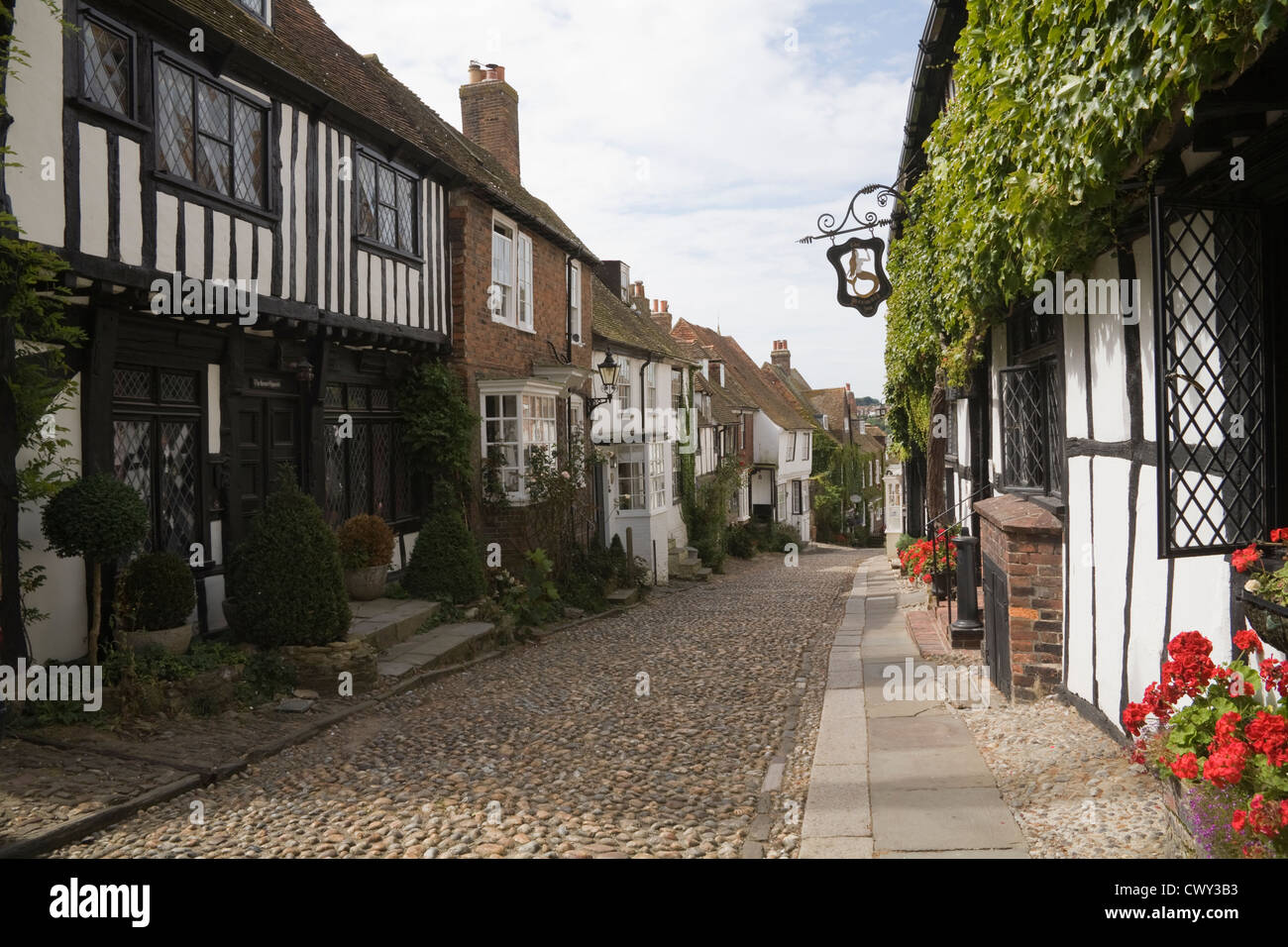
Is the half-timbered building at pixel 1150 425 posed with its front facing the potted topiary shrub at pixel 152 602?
yes

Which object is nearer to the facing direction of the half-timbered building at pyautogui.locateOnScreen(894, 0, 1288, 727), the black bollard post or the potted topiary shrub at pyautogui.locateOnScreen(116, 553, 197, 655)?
the potted topiary shrub

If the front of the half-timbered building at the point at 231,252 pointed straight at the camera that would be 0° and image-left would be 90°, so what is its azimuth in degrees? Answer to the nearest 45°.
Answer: approximately 315°

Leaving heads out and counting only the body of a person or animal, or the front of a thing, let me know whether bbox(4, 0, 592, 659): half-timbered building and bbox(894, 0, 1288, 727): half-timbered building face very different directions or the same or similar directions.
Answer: very different directions

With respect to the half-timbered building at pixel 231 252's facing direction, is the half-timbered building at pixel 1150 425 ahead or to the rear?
ahead

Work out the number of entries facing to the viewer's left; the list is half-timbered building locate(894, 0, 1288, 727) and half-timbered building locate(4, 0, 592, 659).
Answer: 1

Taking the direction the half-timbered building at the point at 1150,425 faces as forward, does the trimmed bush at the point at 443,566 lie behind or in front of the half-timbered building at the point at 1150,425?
in front

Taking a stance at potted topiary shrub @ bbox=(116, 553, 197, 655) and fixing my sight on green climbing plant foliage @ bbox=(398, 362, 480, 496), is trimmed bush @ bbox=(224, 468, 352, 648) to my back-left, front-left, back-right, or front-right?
front-right

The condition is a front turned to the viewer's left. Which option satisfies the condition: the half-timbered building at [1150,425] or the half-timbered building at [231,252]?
the half-timbered building at [1150,425]

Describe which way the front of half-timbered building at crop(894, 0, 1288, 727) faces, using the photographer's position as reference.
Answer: facing to the left of the viewer
